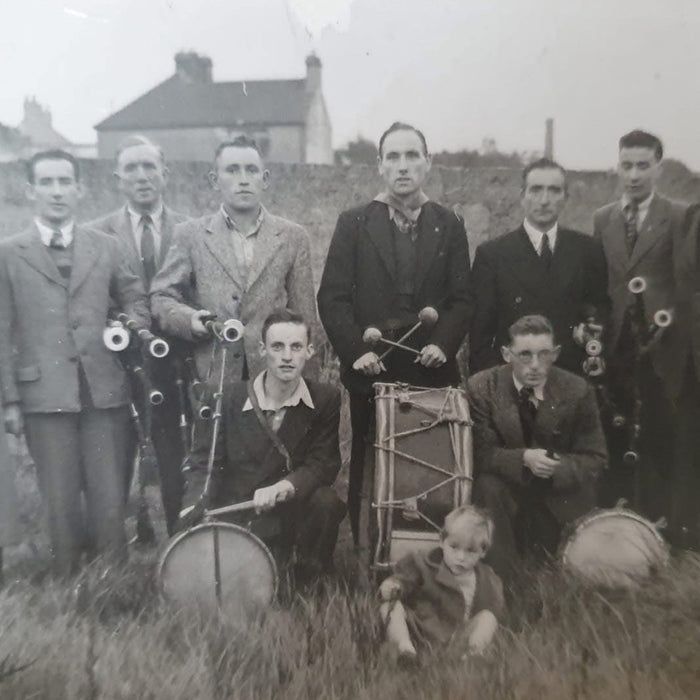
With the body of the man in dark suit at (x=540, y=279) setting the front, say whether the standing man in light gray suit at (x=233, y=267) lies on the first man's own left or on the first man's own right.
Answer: on the first man's own right

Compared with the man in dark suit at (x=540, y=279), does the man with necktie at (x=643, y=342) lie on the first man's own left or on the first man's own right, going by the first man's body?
on the first man's own left

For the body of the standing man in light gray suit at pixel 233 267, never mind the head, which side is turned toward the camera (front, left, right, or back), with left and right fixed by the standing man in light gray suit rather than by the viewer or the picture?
front

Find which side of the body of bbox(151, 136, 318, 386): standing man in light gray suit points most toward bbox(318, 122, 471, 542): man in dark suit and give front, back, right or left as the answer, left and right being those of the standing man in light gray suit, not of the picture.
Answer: left

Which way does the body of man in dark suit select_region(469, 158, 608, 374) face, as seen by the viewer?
toward the camera

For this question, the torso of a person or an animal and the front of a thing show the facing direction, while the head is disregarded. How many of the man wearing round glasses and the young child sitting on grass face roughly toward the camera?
2

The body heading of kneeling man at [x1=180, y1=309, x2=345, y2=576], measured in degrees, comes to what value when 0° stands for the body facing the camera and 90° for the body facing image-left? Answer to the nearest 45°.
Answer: approximately 0°

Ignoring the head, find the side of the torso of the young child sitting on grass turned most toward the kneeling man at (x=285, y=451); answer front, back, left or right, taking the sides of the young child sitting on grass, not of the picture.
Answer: right
